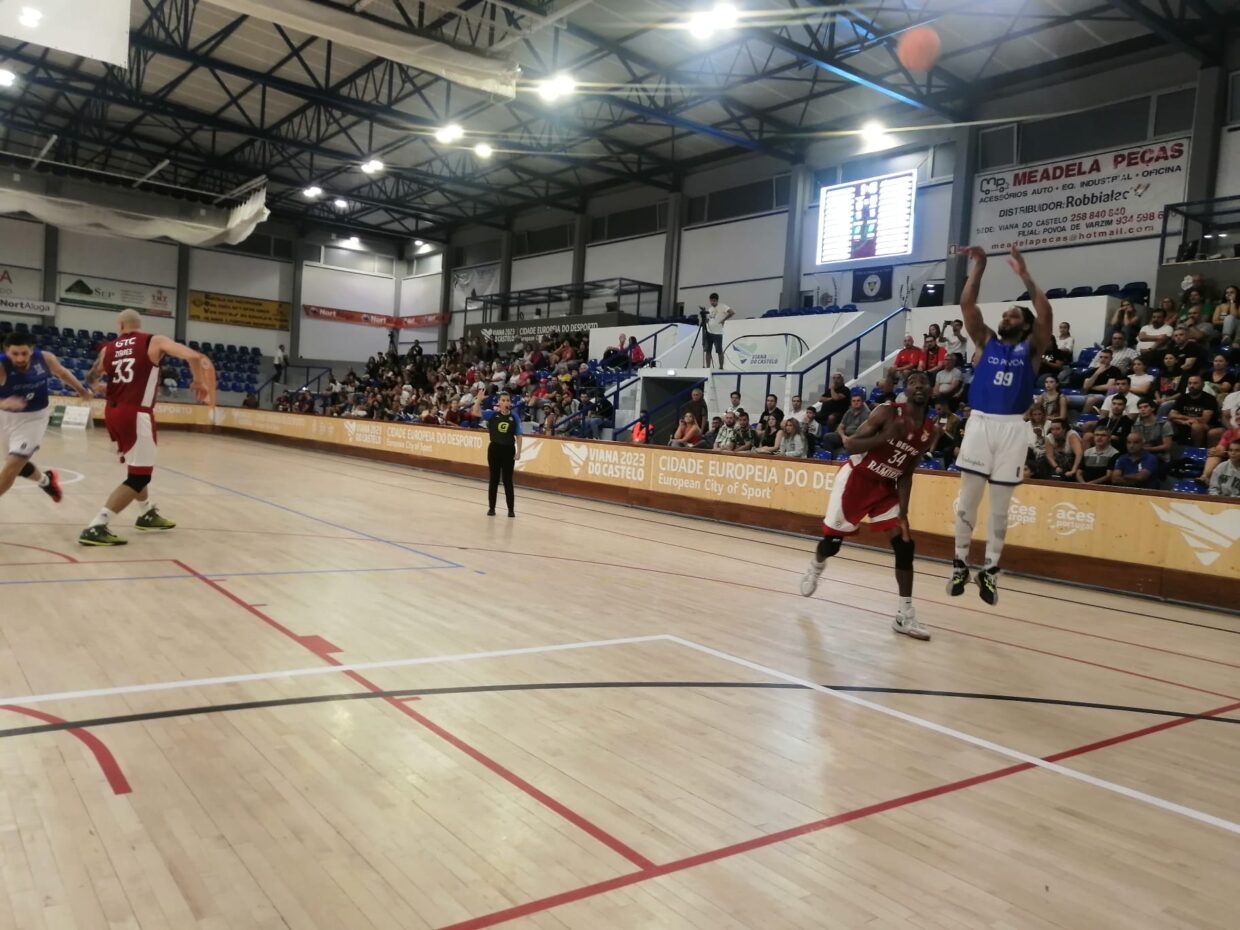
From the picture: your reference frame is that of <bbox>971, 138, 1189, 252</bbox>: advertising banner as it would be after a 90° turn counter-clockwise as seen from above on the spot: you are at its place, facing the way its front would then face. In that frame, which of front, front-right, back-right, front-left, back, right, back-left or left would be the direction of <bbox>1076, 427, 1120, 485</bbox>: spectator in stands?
front-right

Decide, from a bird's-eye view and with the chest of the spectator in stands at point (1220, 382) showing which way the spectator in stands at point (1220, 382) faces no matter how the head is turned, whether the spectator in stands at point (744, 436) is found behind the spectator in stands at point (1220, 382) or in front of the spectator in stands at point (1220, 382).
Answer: in front

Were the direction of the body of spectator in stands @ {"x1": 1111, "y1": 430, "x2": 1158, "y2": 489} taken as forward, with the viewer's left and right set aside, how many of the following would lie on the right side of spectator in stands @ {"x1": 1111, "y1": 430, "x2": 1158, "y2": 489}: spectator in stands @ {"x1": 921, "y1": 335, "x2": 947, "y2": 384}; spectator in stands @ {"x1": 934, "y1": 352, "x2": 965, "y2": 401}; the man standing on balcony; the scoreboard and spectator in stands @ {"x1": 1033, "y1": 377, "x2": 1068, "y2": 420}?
5

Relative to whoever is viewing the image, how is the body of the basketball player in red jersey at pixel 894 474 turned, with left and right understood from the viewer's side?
facing the viewer and to the right of the viewer

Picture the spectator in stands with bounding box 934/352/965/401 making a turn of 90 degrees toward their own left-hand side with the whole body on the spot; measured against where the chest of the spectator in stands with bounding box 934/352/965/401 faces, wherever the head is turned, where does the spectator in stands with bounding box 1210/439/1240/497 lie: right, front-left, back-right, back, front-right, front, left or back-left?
front

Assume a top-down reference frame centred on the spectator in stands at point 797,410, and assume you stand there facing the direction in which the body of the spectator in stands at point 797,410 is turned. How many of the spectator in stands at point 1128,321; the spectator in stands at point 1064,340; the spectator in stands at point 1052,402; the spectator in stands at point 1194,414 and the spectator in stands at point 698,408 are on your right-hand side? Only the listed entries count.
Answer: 1

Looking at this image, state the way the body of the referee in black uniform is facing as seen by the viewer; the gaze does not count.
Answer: toward the camera

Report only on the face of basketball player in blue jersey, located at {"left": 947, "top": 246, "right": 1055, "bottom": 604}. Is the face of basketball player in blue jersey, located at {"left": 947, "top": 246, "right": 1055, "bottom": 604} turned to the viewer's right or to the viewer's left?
to the viewer's left

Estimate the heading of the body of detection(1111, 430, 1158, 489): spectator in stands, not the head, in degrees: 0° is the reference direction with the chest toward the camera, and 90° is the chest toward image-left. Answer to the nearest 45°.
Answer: approximately 45°

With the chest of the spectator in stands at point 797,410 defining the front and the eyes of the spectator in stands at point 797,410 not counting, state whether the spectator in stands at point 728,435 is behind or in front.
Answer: in front

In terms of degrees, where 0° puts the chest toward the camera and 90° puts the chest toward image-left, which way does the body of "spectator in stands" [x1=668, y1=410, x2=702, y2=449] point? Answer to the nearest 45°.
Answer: approximately 45°

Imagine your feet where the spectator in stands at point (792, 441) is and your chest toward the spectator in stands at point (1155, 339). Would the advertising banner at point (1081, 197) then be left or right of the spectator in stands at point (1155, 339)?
left

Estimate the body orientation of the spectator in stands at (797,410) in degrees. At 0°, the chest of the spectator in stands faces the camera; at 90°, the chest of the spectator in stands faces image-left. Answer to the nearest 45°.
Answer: approximately 45°

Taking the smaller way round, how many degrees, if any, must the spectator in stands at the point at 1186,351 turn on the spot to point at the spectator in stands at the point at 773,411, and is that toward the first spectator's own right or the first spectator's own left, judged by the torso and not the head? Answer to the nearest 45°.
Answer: approximately 45° to the first spectator's own right

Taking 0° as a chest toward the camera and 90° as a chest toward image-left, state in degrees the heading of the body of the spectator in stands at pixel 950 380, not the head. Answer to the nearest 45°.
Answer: approximately 45°

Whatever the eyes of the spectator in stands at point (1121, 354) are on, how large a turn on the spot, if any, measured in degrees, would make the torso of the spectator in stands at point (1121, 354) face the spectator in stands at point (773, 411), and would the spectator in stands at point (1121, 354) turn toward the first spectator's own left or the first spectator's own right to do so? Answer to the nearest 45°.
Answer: approximately 45° to the first spectator's own right

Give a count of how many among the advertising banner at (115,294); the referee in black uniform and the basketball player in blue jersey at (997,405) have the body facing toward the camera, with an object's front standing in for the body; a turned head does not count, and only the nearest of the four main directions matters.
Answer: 3

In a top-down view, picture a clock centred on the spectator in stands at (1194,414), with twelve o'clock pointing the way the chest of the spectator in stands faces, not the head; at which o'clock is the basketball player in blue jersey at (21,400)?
The basketball player in blue jersey is roughly at 12 o'clock from the spectator in stands.
